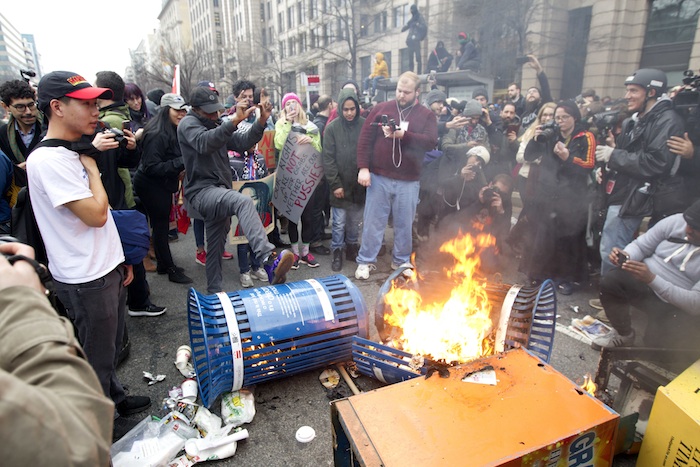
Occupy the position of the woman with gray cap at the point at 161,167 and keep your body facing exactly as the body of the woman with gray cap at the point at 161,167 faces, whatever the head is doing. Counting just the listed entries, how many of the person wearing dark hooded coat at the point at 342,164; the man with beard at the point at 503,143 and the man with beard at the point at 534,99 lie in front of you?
3

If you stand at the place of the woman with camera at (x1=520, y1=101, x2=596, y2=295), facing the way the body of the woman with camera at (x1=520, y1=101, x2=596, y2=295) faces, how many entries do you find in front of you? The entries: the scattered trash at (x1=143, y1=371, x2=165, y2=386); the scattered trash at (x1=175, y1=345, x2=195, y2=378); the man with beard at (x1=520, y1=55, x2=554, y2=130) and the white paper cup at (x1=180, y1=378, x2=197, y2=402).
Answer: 3

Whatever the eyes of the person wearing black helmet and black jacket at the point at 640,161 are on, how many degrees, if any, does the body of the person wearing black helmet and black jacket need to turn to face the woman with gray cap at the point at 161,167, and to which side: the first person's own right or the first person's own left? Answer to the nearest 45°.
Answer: approximately 45° to the first person's own left

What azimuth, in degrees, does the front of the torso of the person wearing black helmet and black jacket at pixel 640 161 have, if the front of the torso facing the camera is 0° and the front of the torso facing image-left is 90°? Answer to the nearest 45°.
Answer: approximately 90°

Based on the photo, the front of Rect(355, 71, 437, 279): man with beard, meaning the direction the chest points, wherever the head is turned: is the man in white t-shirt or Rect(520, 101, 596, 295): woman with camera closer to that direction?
the man in white t-shirt

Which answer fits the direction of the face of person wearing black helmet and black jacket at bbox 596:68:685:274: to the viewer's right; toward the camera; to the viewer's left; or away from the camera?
to the viewer's left

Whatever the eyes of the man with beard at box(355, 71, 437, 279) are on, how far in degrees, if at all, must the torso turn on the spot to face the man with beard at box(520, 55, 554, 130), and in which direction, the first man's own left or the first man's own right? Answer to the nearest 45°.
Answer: approximately 135° to the first man's own left

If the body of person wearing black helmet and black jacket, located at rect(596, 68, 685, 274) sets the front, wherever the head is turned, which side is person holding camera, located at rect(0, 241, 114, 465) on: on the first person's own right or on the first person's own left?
on the first person's own left

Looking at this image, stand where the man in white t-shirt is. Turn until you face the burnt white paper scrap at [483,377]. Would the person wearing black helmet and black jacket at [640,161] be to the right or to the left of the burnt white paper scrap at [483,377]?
left

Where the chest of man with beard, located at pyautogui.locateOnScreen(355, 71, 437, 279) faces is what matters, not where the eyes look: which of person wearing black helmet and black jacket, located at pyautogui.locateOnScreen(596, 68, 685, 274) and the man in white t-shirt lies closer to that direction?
the man in white t-shirt

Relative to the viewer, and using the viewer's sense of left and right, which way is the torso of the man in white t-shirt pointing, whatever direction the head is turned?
facing to the right of the viewer

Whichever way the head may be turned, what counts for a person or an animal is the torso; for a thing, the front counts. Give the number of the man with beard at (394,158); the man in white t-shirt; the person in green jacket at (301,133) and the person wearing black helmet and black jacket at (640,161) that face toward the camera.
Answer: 2
